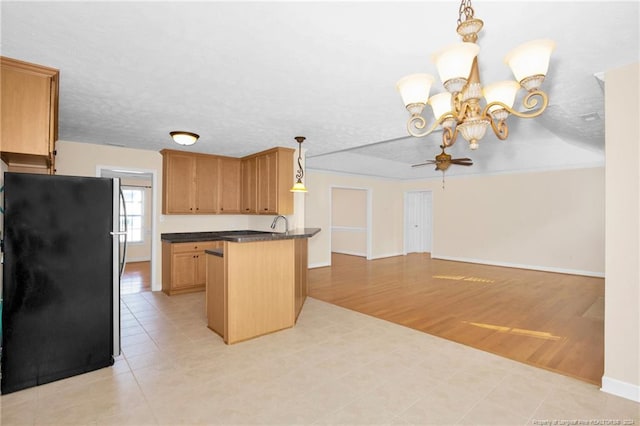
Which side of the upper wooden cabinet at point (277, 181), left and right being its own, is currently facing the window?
right

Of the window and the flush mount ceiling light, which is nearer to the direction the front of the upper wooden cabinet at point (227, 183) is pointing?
the flush mount ceiling light

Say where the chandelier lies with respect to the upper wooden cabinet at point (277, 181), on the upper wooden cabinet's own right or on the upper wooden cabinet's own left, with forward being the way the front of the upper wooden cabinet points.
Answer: on the upper wooden cabinet's own left

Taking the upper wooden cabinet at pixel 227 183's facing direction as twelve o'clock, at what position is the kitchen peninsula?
The kitchen peninsula is roughly at 12 o'clock from the upper wooden cabinet.

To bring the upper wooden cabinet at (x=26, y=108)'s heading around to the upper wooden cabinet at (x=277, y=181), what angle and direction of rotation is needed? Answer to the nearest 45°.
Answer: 0° — it already faces it

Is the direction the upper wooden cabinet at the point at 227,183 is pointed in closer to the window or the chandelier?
the chandelier

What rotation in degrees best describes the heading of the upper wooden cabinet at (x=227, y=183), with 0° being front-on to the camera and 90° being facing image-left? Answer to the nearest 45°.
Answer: approximately 0°

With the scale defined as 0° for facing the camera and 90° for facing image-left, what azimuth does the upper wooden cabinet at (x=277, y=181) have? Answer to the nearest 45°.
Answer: approximately 45°

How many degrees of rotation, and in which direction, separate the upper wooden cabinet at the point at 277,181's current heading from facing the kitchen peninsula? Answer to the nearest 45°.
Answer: approximately 45° to its left

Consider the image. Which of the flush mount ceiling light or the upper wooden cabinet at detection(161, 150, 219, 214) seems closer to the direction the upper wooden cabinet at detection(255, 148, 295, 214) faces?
the flush mount ceiling light

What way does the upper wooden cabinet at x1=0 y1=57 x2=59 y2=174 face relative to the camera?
to the viewer's right

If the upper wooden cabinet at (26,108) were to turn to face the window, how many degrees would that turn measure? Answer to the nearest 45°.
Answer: approximately 90° to its left
